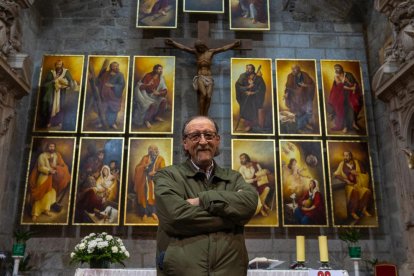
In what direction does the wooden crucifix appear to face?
toward the camera

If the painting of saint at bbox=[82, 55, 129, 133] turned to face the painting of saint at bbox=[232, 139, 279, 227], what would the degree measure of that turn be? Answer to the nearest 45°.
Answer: approximately 90° to its left

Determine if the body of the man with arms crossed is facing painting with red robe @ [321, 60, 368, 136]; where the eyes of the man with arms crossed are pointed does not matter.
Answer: no

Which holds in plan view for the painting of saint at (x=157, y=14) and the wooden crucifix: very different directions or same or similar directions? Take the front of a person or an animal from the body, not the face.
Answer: same or similar directions

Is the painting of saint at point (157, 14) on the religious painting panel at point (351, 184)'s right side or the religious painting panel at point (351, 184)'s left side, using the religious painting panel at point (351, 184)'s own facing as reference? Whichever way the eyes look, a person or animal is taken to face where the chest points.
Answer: on its right

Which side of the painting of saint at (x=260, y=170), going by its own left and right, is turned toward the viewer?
front

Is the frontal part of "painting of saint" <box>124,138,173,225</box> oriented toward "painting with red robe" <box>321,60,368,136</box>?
no

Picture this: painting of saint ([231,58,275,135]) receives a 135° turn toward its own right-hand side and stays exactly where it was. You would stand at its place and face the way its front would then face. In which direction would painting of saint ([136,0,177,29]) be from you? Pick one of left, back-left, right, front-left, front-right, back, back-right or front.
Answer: front-left

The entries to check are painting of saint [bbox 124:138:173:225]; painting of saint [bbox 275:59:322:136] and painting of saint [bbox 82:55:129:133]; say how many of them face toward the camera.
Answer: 3

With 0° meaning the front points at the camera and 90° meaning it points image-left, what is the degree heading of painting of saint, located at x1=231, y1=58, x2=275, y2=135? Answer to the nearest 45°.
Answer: approximately 0°

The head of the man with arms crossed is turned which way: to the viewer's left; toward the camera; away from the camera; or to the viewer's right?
toward the camera

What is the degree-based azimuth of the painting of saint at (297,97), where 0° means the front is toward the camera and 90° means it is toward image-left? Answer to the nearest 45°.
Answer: approximately 0°

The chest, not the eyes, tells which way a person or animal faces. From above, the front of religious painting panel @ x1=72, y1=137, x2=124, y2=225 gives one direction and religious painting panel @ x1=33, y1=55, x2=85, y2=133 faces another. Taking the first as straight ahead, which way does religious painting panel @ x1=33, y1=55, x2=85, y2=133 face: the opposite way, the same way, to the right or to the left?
the same way

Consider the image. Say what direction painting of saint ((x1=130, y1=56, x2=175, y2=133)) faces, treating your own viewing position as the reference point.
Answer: facing the viewer

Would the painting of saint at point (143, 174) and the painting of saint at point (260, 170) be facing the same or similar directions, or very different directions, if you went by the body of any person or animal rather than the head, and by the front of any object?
same or similar directions
